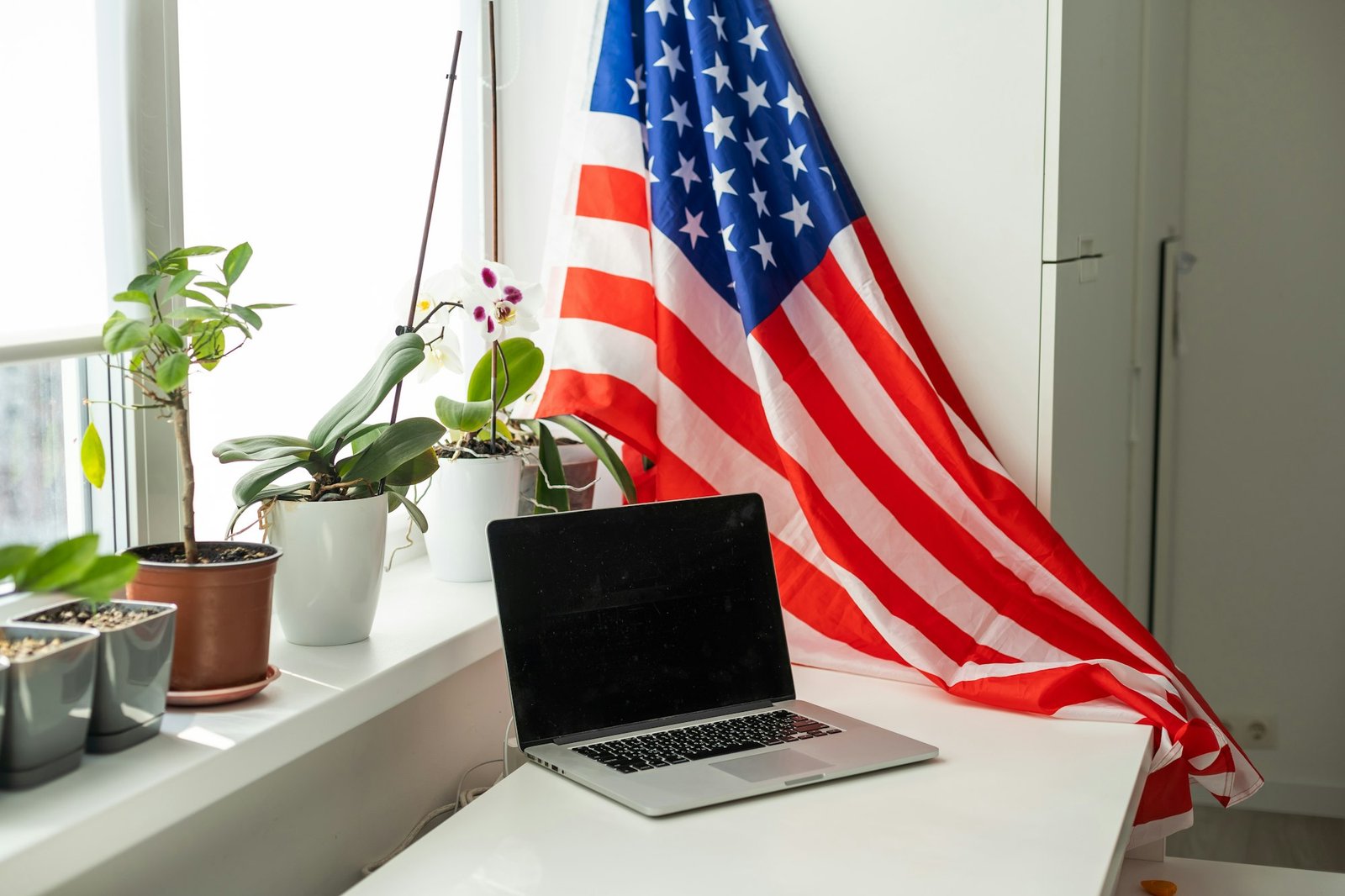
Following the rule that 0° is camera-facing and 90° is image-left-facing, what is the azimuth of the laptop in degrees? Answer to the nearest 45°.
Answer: approximately 315°

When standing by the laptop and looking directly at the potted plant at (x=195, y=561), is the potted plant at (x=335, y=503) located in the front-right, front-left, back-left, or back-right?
front-right

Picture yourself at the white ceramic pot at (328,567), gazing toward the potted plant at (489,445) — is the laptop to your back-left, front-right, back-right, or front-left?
front-right

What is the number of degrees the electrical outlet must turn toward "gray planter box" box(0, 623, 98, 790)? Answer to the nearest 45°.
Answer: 0° — it already faces it

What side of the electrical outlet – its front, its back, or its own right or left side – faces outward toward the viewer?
front

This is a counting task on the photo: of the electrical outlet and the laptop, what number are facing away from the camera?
0
